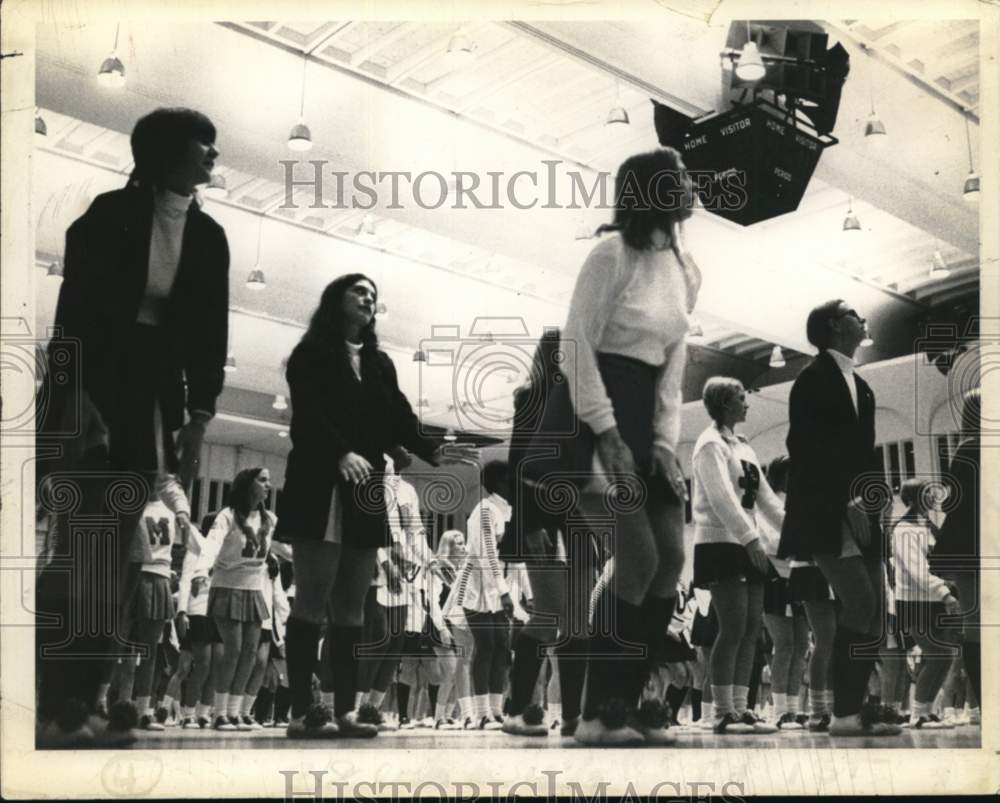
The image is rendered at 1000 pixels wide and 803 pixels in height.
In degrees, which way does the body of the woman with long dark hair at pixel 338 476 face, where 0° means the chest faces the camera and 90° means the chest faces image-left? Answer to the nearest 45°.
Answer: approximately 315°

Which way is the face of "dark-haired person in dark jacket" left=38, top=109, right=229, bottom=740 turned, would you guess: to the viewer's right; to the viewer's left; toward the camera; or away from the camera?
to the viewer's right

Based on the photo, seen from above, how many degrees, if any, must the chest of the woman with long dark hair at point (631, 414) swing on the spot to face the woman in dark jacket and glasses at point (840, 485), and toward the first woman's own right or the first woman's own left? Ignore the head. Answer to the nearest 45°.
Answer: approximately 45° to the first woman's own left

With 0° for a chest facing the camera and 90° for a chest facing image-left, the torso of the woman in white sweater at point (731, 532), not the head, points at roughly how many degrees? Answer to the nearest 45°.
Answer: approximately 315°
